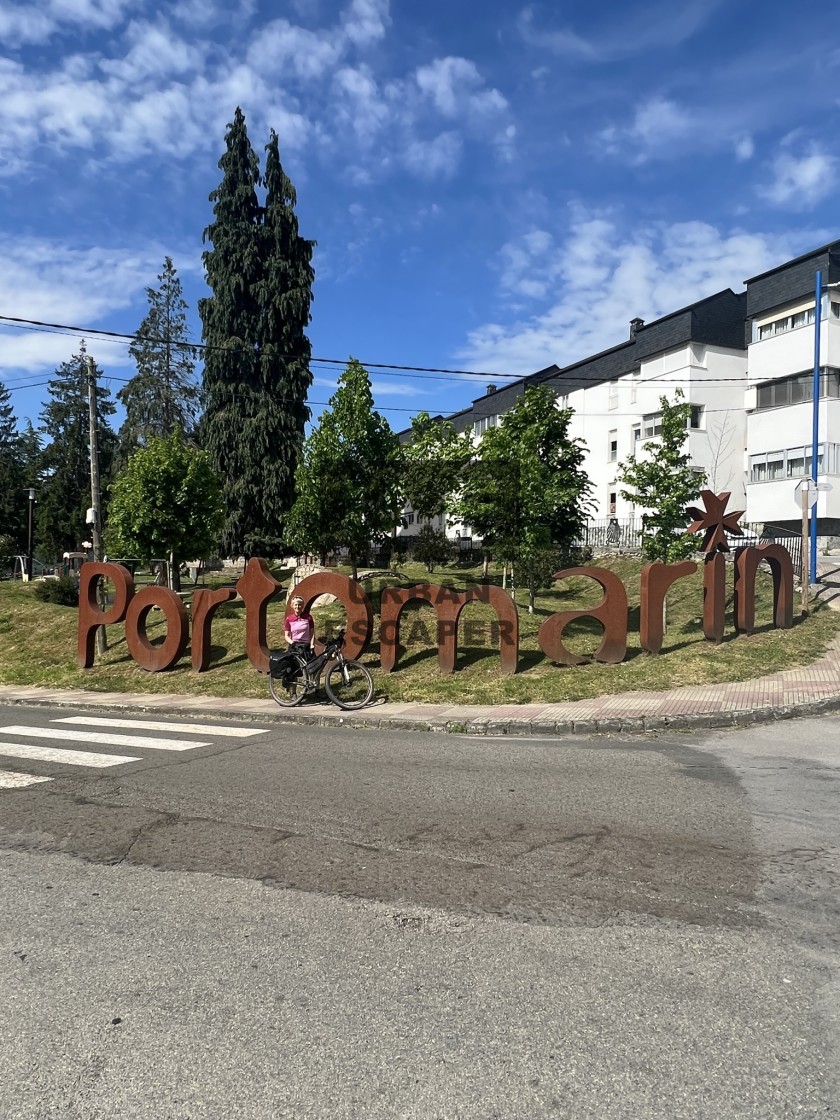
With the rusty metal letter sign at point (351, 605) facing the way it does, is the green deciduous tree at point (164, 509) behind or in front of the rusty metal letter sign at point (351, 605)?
behind

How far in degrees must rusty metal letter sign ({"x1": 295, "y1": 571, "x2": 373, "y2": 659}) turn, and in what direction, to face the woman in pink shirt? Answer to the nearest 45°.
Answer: approximately 45° to its right

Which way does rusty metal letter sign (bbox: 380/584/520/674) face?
toward the camera

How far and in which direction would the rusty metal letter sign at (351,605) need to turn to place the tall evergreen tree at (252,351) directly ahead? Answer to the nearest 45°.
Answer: approximately 180°

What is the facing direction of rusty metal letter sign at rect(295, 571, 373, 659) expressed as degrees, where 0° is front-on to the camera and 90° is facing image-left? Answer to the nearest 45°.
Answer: approximately 0°

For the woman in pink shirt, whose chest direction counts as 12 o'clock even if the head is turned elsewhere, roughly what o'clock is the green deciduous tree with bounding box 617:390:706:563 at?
The green deciduous tree is roughly at 8 o'clock from the woman in pink shirt.

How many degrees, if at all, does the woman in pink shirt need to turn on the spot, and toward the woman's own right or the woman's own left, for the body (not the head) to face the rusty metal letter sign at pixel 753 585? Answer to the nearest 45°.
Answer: approximately 90° to the woman's own left

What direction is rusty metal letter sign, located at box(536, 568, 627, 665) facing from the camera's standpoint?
toward the camera

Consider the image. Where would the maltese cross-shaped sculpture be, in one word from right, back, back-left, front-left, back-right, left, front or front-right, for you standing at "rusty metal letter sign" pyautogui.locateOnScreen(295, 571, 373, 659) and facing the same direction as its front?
left

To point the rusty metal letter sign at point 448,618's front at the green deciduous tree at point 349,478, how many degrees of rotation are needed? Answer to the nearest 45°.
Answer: approximately 180°

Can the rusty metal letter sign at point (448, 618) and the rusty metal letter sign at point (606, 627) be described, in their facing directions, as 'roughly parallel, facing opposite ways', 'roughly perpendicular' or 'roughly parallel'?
roughly parallel

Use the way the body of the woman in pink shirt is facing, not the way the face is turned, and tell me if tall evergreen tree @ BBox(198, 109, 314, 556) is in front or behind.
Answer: behind

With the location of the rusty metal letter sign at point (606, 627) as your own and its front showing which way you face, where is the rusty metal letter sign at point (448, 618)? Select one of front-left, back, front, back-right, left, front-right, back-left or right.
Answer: right

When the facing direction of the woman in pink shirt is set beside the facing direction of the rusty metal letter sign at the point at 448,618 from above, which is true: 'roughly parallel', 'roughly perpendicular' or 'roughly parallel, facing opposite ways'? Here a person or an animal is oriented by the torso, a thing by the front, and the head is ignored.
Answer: roughly parallel

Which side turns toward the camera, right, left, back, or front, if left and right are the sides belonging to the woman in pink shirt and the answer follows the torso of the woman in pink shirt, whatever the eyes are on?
front
